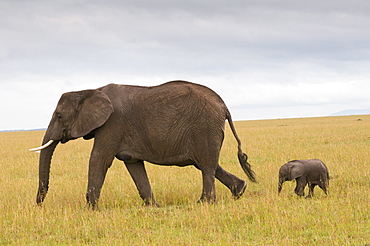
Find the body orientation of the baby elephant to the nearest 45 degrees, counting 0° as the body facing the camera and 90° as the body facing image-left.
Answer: approximately 90°

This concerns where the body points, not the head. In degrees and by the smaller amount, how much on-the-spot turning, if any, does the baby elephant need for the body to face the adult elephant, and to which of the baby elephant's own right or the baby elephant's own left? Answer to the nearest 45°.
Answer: approximately 45° to the baby elephant's own left

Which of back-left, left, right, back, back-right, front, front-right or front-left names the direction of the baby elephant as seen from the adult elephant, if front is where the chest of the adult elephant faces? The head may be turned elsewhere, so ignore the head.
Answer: back

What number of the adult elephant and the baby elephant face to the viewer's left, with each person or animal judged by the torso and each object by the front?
2

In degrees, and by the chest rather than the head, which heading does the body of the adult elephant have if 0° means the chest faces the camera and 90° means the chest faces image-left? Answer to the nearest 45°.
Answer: approximately 90°
